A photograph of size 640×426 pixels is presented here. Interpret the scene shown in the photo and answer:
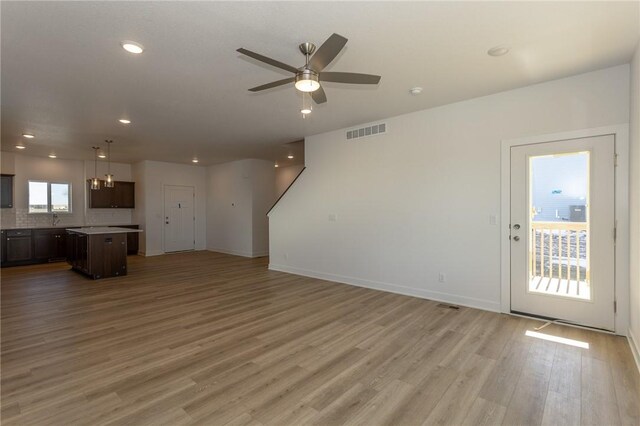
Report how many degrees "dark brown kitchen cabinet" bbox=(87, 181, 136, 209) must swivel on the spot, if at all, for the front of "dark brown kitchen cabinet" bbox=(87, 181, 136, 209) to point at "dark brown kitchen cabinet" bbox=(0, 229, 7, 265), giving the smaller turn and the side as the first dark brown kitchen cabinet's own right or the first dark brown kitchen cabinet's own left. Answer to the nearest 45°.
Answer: approximately 90° to the first dark brown kitchen cabinet's own right

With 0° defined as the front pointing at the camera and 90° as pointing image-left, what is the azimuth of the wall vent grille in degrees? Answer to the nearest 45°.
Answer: approximately 45°

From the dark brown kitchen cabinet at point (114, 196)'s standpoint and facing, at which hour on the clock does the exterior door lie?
The exterior door is roughly at 11 o'clock from the dark brown kitchen cabinet.

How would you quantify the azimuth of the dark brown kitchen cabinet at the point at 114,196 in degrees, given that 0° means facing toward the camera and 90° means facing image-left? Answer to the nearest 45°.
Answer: approximately 0°

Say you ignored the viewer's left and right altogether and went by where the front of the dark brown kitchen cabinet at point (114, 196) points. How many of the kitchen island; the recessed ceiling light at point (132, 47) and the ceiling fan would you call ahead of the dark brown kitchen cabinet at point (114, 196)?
3

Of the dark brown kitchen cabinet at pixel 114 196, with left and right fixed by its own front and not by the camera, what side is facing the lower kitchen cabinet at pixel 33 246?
right

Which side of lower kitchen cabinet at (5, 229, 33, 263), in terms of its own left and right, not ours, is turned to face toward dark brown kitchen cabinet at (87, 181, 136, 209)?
left

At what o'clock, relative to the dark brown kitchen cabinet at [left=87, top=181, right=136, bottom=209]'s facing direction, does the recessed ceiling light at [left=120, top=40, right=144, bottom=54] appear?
The recessed ceiling light is roughly at 12 o'clock from the dark brown kitchen cabinet.

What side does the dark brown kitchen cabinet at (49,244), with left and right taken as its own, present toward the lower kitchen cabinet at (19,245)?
right

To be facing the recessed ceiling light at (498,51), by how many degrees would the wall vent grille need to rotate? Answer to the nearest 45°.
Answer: approximately 90° to its left
